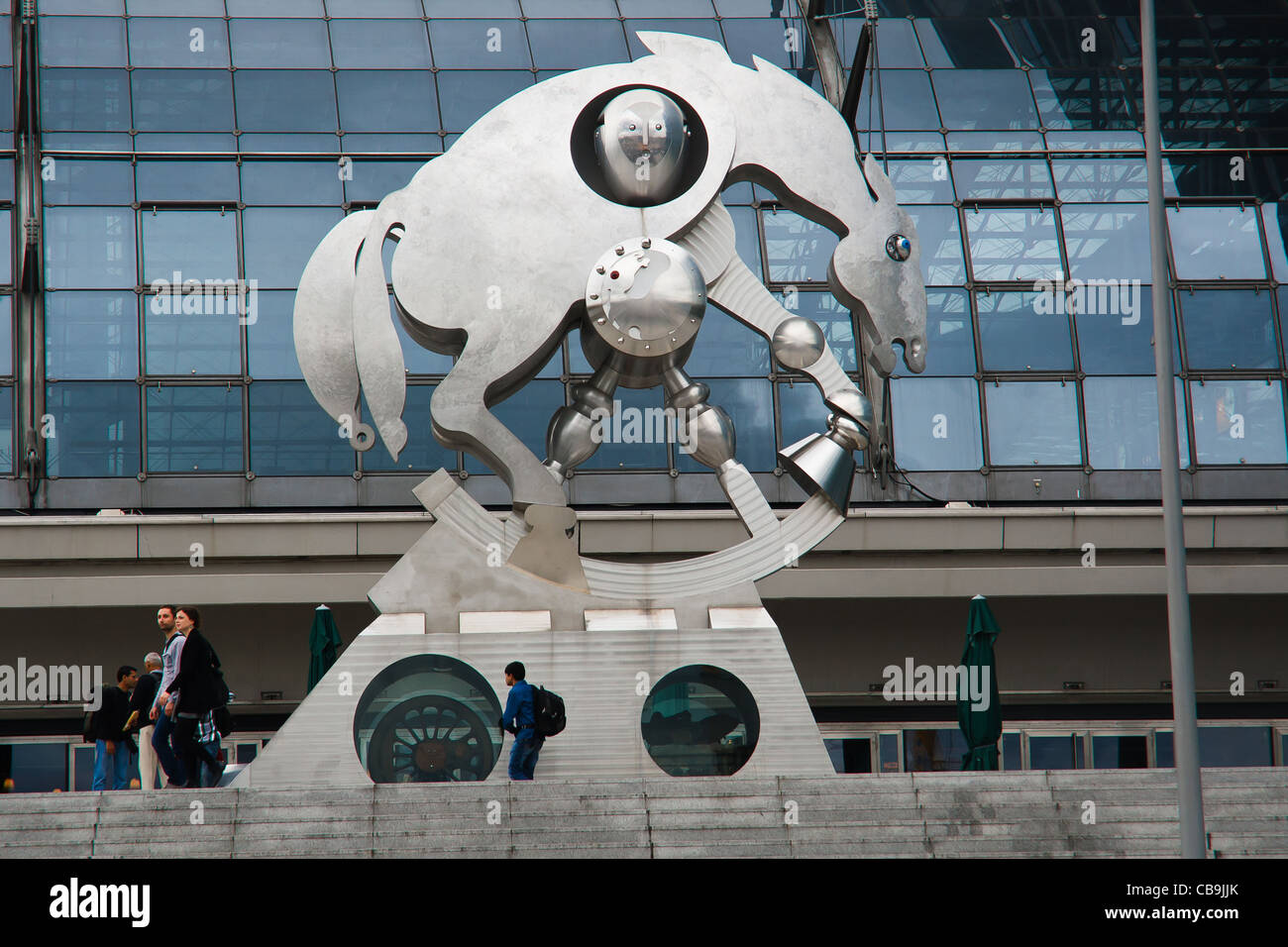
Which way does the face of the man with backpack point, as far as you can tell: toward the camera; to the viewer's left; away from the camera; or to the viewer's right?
to the viewer's left

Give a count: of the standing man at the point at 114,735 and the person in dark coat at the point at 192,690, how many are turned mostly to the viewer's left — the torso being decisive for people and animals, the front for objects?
1

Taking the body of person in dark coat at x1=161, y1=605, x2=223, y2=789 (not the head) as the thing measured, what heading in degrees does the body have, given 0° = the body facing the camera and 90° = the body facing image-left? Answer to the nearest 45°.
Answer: approximately 90°

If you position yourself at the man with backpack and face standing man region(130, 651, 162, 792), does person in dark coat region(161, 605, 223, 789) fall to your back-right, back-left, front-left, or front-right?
front-left
